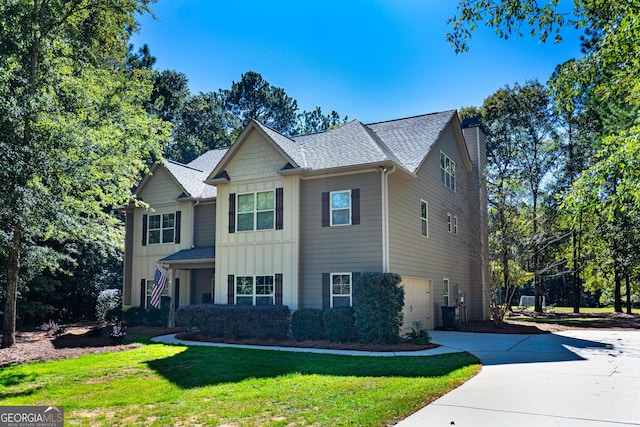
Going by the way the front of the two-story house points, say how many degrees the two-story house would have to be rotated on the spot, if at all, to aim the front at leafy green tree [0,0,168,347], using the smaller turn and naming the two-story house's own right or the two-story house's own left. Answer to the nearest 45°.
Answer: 0° — it already faces it

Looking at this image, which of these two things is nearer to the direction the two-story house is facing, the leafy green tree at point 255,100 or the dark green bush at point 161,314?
the dark green bush

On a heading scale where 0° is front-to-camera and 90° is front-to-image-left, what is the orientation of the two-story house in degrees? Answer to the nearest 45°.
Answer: approximately 45°

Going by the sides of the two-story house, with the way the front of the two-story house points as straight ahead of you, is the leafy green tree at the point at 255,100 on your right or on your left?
on your right

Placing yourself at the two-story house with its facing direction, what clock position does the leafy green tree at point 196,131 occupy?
The leafy green tree is roughly at 4 o'clock from the two-story house.

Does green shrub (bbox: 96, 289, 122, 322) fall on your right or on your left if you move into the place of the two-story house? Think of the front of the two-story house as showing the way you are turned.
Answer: on your right

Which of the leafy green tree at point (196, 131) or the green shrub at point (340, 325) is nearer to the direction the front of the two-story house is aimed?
the green shrub

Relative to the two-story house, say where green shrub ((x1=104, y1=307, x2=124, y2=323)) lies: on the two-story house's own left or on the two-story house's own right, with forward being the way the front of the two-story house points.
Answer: on the two-story house's own right
